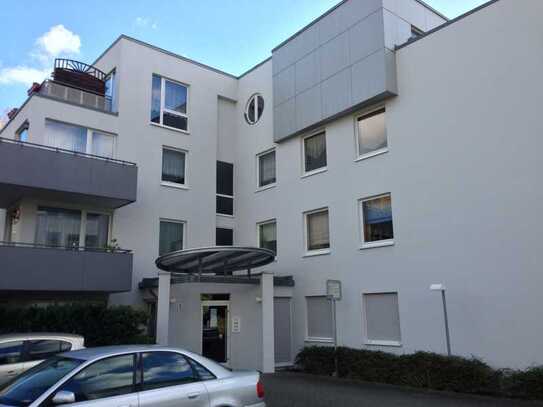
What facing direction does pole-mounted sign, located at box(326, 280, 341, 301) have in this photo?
toward the camera

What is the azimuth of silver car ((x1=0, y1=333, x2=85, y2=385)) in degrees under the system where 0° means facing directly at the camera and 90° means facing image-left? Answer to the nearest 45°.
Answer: approximately 45°

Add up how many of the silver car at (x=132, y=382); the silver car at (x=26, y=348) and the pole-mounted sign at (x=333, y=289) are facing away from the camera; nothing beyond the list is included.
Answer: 0

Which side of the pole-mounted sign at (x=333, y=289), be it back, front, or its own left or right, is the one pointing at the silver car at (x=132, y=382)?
front

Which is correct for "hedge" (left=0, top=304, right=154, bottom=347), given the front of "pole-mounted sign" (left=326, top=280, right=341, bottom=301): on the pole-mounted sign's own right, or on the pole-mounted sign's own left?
on the pole-mounted sign's own right

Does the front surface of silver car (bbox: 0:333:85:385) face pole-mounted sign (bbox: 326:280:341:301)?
no

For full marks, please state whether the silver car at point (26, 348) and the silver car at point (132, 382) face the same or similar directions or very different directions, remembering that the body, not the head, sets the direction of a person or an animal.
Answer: same or similar directions

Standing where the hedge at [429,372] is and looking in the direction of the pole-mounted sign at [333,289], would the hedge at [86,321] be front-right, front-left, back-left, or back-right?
front-left

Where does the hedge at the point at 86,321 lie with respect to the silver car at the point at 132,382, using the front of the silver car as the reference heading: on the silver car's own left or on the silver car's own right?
on the silver car's own right
